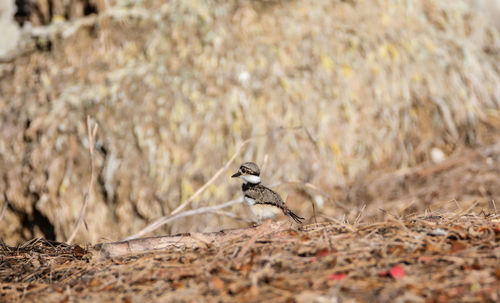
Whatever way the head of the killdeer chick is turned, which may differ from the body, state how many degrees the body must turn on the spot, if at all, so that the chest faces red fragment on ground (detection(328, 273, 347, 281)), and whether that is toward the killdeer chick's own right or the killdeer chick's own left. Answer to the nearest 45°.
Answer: approximately 90° to the killdeer chick's own left

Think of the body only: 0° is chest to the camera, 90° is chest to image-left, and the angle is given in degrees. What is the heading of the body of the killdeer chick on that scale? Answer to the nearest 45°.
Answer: approximately 90°

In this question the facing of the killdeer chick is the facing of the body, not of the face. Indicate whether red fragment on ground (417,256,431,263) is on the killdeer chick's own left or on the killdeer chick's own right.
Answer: on the killdeer chick's own left

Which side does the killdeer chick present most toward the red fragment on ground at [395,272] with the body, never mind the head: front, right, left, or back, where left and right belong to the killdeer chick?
left
